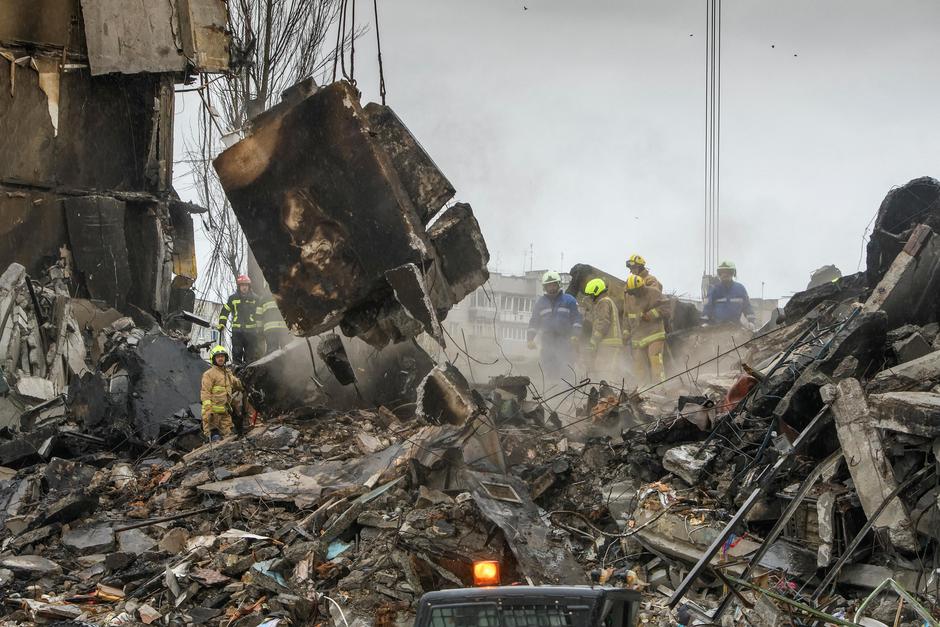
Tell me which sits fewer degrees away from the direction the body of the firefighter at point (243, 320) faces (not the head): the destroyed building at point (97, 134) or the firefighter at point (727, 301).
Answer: the firefighter

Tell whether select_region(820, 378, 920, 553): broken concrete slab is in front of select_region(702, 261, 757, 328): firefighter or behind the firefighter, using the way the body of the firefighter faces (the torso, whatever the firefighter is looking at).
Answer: in front

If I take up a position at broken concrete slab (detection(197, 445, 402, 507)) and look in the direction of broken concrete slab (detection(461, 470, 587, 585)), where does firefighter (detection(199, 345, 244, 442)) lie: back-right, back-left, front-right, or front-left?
back-left

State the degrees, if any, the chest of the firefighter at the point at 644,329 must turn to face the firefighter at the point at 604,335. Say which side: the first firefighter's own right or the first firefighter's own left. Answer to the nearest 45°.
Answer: approximately 45° to the first firefighter's own right

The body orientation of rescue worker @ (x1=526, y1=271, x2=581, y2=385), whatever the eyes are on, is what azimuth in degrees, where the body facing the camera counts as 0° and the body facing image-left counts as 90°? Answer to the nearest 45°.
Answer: approximately 0°

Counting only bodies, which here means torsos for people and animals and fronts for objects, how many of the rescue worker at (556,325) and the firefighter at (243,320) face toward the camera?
2

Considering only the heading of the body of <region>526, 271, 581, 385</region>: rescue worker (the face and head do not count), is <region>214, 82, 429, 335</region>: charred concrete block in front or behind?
in front
